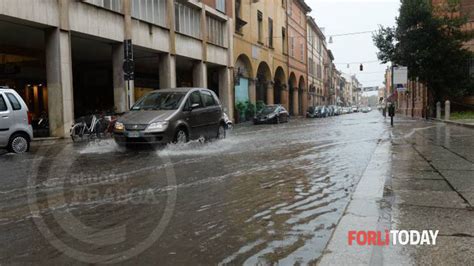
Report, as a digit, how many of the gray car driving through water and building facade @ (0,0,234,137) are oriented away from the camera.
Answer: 0

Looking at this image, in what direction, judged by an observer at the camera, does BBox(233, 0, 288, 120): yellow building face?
facing the viewer and to the right of the viewer

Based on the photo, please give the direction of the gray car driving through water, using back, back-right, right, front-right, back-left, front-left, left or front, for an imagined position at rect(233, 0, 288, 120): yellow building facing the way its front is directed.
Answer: front-right

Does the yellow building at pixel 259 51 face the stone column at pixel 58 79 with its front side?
no

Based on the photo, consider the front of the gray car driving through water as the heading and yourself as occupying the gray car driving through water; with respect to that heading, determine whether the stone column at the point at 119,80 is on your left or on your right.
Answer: on your right

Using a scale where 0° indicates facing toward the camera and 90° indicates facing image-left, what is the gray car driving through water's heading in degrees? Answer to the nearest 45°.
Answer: approximately 45°

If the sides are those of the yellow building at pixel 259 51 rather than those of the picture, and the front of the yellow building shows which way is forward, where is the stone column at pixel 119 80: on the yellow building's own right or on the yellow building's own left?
on the yellow building's own right

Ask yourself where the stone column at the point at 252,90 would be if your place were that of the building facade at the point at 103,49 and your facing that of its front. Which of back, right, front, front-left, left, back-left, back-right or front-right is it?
left

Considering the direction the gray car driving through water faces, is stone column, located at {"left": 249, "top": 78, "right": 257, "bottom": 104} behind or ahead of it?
behind

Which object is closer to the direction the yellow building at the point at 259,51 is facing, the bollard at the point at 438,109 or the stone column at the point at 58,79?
the bollard

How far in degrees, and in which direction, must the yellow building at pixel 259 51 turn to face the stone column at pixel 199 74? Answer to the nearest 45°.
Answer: approximately 45° to its right

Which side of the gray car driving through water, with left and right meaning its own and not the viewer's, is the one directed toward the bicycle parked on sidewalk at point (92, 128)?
right

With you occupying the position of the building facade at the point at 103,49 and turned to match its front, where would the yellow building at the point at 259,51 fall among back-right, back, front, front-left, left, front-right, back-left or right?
left

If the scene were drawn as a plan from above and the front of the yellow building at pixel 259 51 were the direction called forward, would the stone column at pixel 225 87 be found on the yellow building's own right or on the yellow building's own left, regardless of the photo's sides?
on the yellow building's own right

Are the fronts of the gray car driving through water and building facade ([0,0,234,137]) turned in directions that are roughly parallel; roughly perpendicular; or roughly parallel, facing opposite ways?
roughly perpendicular

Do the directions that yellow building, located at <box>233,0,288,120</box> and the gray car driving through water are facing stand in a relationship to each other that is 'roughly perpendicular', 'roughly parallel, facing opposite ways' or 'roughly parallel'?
roughly perpendicular
